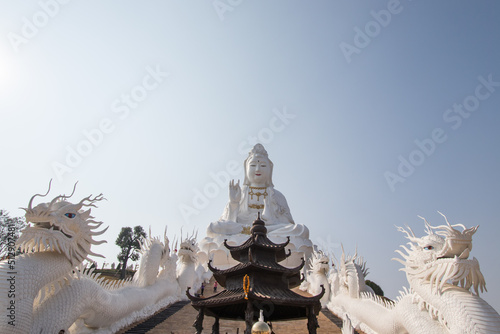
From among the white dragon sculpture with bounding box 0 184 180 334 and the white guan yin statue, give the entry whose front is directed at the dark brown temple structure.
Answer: the white guan yin statue

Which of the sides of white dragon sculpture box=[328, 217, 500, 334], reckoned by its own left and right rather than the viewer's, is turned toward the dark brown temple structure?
right

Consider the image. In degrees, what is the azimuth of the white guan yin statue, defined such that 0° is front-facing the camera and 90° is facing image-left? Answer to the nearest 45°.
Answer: approximately 0°

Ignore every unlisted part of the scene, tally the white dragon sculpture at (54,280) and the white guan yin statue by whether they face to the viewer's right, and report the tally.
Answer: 0

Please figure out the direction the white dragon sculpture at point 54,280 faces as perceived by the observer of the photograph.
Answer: facing to the left of the viewer

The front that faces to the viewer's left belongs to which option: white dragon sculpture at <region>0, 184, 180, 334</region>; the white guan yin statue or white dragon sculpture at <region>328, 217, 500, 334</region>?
white dragon sculpture at <region>0, 184, 180, 334</region>

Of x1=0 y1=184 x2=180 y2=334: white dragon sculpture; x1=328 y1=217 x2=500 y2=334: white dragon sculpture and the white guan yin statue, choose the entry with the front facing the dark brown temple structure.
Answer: the white guan yin statue

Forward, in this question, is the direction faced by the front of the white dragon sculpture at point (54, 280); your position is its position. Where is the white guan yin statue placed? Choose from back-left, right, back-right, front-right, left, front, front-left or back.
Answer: back-right

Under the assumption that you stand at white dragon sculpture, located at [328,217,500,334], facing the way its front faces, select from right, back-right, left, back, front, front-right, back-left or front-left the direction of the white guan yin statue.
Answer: back-left

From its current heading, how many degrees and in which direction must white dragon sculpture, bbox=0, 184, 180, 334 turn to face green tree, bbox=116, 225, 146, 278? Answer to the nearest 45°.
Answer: approximately 90° to its right

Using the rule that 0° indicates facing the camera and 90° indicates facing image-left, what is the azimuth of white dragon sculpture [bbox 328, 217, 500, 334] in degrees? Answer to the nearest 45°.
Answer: approximately 270°
